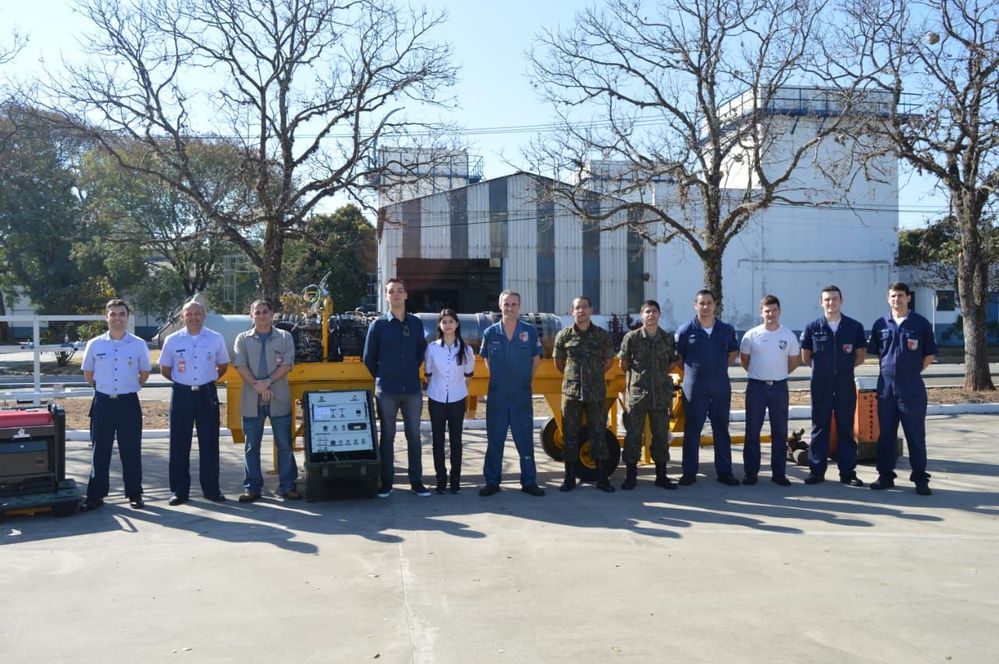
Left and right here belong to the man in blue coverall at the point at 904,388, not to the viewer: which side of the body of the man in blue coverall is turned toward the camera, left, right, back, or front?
front

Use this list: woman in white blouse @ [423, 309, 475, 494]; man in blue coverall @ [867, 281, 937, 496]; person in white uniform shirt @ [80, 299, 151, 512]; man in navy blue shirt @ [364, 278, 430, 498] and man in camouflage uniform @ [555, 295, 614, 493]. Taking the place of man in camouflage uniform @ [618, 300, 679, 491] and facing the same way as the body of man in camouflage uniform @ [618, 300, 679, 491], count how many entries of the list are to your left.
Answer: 1

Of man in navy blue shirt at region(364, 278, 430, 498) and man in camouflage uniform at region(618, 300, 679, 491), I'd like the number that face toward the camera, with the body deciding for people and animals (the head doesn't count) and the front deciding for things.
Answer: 2

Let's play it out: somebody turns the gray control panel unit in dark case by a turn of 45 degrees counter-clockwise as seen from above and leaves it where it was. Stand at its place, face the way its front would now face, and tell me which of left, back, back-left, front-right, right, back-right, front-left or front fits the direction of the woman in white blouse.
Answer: front-left

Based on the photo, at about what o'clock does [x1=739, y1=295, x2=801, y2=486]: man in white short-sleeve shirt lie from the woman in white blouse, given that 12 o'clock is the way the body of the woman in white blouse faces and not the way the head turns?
The man in white short-sleeve shirt is roughly at 9 o'clock from the woman in white blouse.

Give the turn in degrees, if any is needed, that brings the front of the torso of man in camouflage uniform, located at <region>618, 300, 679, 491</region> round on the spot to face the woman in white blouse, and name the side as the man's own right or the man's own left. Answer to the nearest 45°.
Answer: approximately 90° to the man's own right

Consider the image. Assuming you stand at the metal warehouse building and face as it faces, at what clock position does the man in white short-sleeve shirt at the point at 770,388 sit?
The man in white short-sleeve shirt is roughly at 12 o'clock from the metal warehouse building.

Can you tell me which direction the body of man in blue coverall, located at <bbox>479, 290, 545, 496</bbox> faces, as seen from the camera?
toward the camera

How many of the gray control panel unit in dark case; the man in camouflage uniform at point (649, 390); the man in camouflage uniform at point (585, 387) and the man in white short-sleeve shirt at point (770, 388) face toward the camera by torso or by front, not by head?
4

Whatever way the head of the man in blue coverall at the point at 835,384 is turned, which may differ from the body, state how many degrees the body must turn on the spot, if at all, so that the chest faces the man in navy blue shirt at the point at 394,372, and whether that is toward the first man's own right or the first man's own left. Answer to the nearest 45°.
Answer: approximately 45° to the first man's own right

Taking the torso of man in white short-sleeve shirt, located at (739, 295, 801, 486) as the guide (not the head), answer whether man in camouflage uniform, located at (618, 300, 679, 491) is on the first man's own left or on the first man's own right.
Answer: on the first man's own right

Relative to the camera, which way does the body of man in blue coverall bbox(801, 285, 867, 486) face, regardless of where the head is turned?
toward the camera

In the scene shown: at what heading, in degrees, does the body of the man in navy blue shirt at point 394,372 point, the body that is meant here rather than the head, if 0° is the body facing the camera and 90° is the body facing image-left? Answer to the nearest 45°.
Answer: approximately 0°

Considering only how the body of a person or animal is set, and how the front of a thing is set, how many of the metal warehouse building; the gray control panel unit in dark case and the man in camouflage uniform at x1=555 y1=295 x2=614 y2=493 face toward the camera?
3

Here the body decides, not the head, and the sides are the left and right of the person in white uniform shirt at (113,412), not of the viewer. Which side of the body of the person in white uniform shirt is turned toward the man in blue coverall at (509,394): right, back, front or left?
left

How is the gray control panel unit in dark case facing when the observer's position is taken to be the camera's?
facing the viewer
